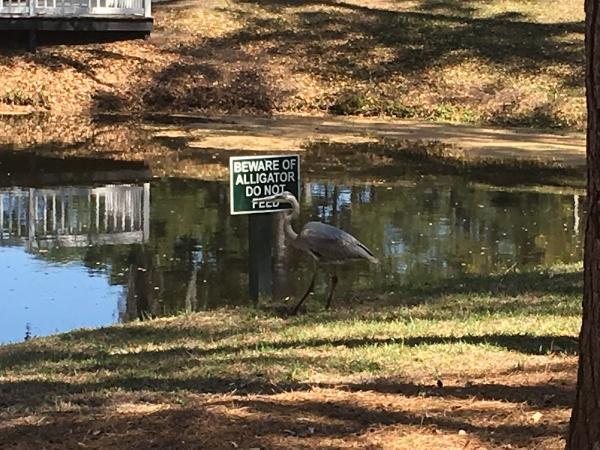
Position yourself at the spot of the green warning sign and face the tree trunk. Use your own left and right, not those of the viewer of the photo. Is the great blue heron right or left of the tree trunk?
left

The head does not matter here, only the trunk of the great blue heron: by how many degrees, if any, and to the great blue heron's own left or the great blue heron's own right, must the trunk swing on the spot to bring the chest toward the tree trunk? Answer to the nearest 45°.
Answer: approximately 90° to the great blue heron's own left

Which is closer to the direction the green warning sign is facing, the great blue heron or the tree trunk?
the tree trunk

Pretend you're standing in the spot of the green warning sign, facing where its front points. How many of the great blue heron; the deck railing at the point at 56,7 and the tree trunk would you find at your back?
1

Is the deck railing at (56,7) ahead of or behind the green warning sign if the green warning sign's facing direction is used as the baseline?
behind

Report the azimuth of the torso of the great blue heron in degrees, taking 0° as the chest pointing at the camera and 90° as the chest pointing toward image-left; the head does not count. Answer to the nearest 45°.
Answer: approximately 90°

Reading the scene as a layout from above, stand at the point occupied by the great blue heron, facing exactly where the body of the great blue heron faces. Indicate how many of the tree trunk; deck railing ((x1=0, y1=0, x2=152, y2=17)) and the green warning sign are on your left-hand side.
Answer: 1

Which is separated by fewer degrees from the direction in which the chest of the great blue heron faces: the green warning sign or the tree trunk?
the green warning sign

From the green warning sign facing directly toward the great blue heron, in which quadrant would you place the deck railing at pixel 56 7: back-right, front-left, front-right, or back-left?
back-left

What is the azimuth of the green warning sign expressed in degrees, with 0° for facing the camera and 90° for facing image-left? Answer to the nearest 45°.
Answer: approximately 0°

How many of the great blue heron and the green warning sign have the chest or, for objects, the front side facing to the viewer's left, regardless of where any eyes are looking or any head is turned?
1

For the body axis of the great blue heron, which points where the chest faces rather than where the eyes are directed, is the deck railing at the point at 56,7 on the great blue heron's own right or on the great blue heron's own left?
on the great blue heron's own right

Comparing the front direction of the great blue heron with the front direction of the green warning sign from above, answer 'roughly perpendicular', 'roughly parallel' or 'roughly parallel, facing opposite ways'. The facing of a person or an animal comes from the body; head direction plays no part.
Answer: roughly perpendicular
